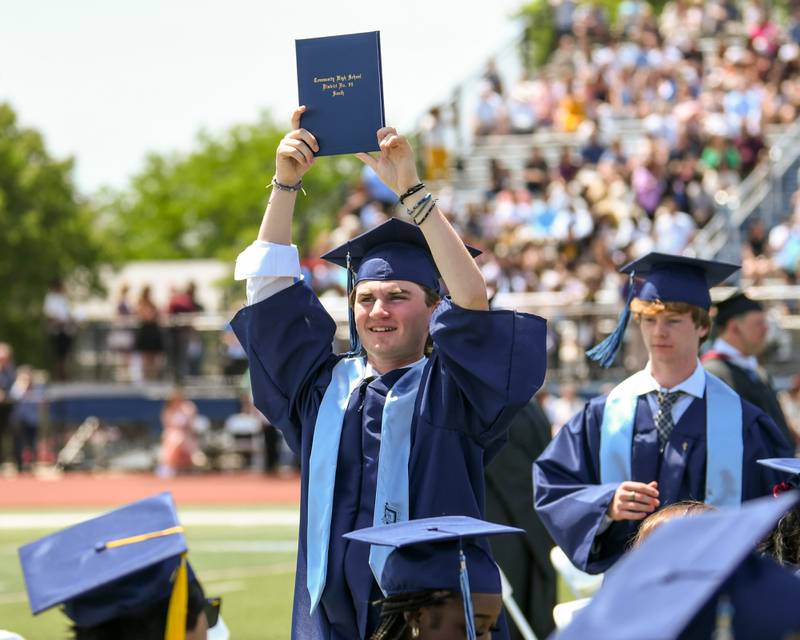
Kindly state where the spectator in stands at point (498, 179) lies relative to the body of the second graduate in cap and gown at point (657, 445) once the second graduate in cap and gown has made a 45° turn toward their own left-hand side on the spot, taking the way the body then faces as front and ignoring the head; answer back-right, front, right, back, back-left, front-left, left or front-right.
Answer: back-left

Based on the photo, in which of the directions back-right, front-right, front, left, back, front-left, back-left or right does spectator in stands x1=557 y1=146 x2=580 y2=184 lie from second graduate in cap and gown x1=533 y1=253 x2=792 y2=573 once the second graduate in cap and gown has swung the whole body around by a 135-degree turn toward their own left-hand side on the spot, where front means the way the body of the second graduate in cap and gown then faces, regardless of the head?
front-left

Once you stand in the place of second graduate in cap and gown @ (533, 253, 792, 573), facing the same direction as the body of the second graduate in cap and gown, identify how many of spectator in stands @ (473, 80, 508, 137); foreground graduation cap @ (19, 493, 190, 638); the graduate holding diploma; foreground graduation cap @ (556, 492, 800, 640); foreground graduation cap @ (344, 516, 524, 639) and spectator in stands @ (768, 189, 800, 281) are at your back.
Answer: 2

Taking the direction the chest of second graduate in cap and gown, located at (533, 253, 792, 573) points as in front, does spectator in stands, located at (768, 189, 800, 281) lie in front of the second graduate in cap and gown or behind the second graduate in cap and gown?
behind

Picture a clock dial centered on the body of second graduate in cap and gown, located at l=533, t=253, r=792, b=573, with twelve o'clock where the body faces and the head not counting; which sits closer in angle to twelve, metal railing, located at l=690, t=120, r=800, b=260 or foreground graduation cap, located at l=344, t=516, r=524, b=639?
the foreground graduation cap

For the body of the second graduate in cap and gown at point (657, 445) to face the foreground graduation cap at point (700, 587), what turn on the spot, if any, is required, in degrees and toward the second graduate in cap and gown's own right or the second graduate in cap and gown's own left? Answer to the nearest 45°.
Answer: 0° — they already face it

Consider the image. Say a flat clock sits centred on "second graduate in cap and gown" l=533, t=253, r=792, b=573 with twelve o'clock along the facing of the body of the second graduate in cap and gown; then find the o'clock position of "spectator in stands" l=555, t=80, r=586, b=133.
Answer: The spectator in stands is roughly at 6 o'clock from the second graduate in cap and gown.

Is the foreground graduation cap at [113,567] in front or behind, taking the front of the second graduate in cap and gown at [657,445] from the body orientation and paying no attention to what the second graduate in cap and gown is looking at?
in front

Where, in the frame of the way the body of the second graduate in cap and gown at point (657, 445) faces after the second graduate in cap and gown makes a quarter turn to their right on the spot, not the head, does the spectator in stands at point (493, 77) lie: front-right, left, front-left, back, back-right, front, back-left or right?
right

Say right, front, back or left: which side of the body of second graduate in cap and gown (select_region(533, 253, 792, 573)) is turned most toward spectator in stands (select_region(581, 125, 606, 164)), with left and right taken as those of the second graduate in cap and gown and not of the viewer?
back

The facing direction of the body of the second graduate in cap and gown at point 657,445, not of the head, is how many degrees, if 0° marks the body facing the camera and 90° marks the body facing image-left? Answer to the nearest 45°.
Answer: approximately 0°

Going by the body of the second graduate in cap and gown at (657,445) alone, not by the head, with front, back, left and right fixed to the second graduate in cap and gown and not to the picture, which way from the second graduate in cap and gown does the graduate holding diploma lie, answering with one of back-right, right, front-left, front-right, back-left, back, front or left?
front-right

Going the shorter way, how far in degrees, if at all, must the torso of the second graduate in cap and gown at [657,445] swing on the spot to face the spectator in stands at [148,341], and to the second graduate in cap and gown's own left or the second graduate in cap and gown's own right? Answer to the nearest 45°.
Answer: approximately 135° to the second graduate in cap and gown's own right
